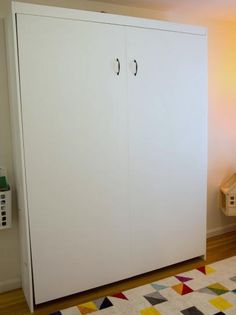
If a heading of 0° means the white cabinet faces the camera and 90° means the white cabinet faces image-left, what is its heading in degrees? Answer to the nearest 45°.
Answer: approximately 315°
